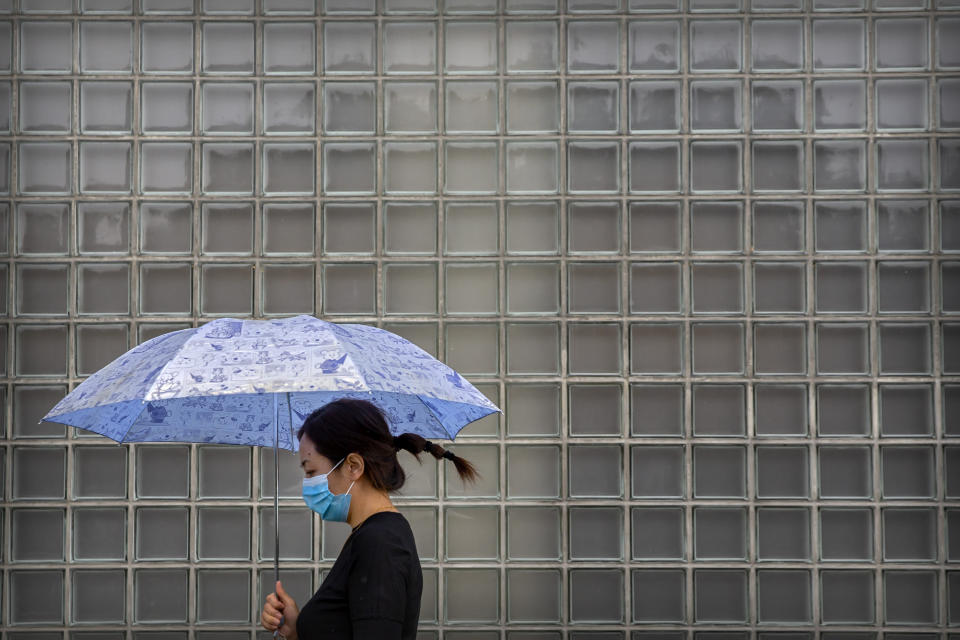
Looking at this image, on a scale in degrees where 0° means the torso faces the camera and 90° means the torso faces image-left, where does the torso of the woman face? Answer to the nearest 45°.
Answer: approximately 90°

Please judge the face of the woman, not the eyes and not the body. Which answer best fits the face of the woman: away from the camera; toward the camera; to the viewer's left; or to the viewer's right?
to the viewer's left
